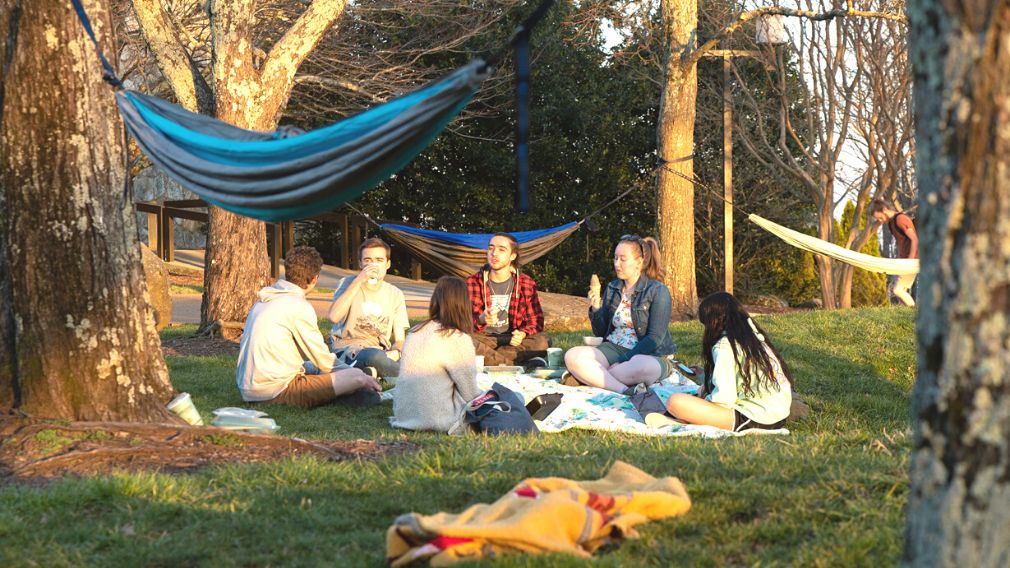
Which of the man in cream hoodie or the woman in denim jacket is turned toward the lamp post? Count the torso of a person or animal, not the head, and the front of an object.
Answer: the man in cream hoodie

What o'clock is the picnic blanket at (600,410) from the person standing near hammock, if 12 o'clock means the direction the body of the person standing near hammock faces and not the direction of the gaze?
The picnic blanket is roughly at 10 o'clock from the person standing near hammock.

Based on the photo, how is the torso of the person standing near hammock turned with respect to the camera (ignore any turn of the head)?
to the viewer's left

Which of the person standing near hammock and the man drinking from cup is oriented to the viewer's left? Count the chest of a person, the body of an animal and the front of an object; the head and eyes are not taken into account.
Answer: the person standing near hammock

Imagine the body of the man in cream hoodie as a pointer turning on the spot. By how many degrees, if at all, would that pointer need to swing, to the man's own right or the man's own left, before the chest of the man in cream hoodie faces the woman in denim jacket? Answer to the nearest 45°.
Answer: approximately 45° to the man's own right

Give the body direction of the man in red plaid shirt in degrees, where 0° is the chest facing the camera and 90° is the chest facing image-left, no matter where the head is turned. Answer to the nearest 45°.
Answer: approximately 0°

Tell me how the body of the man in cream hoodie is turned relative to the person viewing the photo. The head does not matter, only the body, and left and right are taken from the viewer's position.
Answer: facing away from the viewer and to the right of the viewer

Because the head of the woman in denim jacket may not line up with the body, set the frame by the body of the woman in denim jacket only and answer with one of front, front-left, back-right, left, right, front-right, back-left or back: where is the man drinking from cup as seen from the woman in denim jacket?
front-right

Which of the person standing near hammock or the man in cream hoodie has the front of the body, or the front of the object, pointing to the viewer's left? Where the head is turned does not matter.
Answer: the person standing near hammock

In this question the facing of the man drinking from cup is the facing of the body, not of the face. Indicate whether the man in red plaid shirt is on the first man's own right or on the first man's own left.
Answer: on the first man's own left

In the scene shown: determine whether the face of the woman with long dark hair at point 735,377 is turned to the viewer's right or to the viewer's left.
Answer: to the viewer's left

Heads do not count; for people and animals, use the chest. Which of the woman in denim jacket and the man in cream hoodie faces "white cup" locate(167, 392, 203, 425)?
the woman in denim jacket

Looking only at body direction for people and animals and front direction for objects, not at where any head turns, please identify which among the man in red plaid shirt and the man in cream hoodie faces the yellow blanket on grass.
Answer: the man in red plaid shirt

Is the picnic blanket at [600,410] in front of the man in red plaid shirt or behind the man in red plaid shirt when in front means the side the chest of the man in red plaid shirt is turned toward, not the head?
in front
